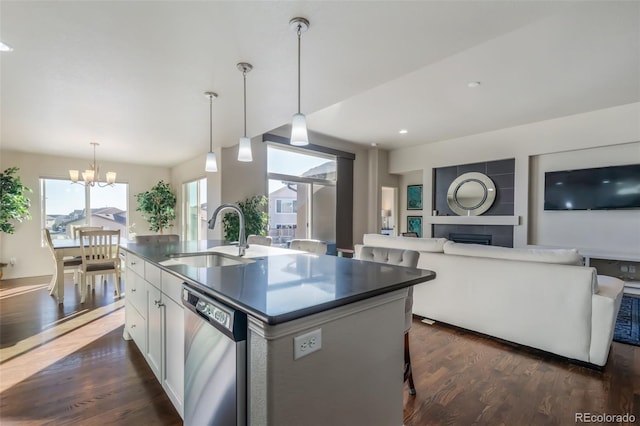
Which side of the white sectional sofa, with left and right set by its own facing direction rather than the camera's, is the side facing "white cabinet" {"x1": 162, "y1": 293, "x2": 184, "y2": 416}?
back

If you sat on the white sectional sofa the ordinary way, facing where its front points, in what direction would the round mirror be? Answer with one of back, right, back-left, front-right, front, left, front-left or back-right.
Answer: front-left

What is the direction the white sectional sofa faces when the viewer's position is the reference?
facing away from the viewer and to the right of the viewer

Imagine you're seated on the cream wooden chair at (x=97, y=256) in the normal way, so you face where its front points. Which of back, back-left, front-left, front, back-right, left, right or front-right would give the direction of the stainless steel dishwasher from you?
back

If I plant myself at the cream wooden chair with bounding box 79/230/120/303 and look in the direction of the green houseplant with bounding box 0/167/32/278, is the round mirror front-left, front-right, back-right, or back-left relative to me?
back-right

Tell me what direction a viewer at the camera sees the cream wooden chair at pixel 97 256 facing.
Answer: facing away from the viewer
